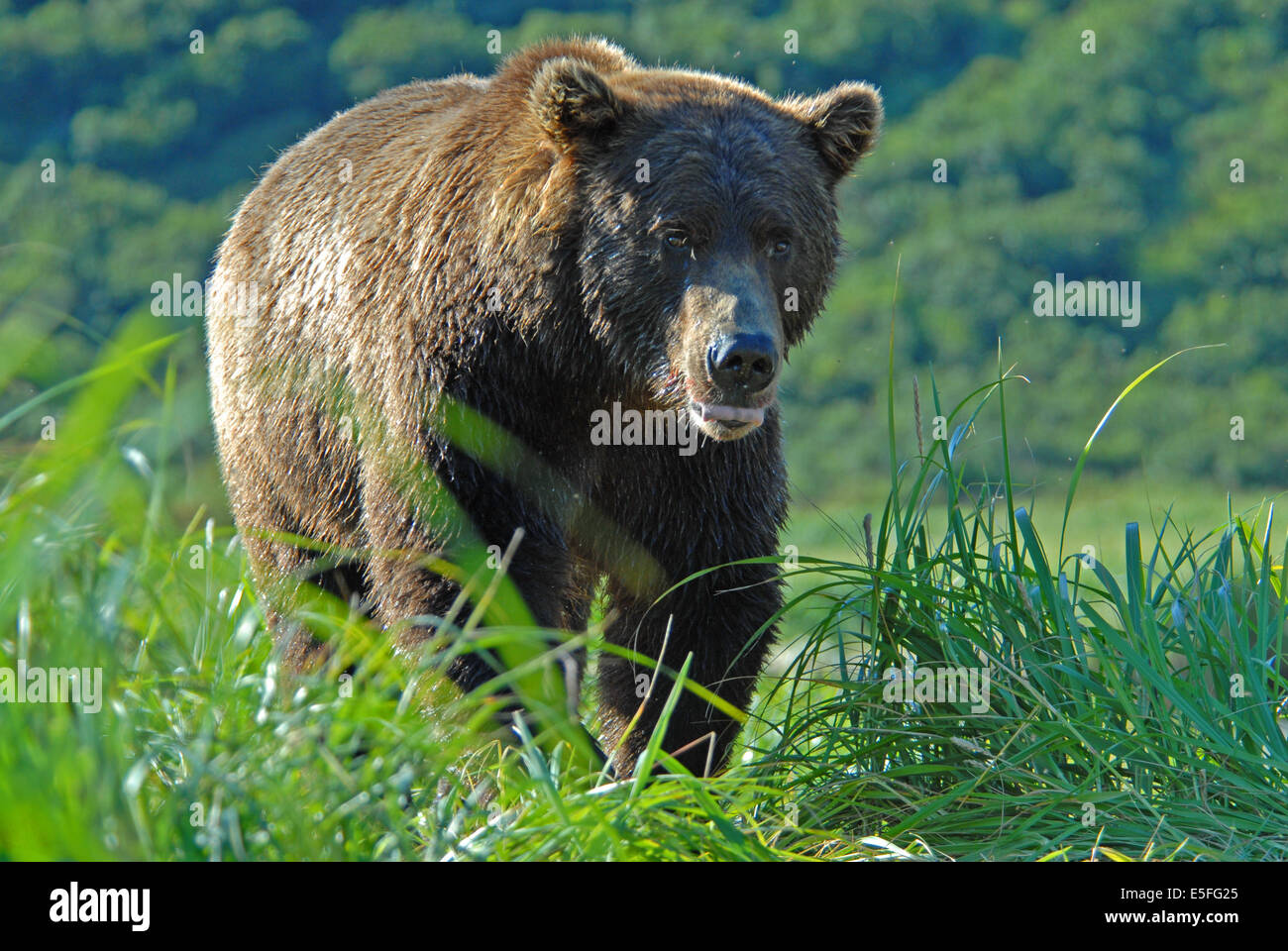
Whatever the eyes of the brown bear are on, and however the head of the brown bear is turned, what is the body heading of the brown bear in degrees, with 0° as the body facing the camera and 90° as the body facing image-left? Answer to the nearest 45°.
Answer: approximately 315°
